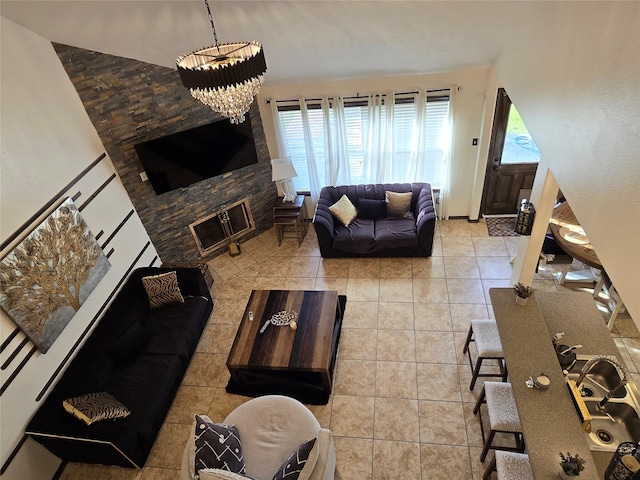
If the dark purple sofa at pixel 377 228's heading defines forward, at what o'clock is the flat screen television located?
The flat screen television is roughly at 3 o'clock from the dark purple sofa.

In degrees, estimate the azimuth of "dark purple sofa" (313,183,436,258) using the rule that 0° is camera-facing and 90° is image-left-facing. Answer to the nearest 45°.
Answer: approximately 0°

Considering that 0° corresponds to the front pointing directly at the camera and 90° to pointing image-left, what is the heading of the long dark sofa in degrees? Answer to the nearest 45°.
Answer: approximately 315°

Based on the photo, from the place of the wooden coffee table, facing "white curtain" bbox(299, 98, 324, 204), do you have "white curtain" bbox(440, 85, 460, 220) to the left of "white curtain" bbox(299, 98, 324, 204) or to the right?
right

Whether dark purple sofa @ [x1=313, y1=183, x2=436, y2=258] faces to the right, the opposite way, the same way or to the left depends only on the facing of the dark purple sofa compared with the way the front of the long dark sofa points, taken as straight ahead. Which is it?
to the right

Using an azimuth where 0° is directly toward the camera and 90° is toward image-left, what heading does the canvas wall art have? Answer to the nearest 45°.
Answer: approximately 315°

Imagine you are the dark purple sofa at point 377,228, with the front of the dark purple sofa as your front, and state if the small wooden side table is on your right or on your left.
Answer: on your right

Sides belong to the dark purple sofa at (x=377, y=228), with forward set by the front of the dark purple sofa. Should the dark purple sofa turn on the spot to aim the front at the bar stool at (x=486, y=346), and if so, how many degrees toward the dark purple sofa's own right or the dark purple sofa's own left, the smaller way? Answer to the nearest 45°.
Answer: approximately 45° to the dark purple sofa's own left

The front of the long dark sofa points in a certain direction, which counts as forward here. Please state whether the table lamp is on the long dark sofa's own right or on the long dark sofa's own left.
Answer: on the long dark sofa's own left

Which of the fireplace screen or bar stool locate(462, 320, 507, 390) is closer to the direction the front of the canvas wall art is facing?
the bar stool

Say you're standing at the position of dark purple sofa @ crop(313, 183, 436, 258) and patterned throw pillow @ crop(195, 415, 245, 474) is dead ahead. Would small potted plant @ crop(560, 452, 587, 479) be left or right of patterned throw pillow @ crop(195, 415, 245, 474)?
left
